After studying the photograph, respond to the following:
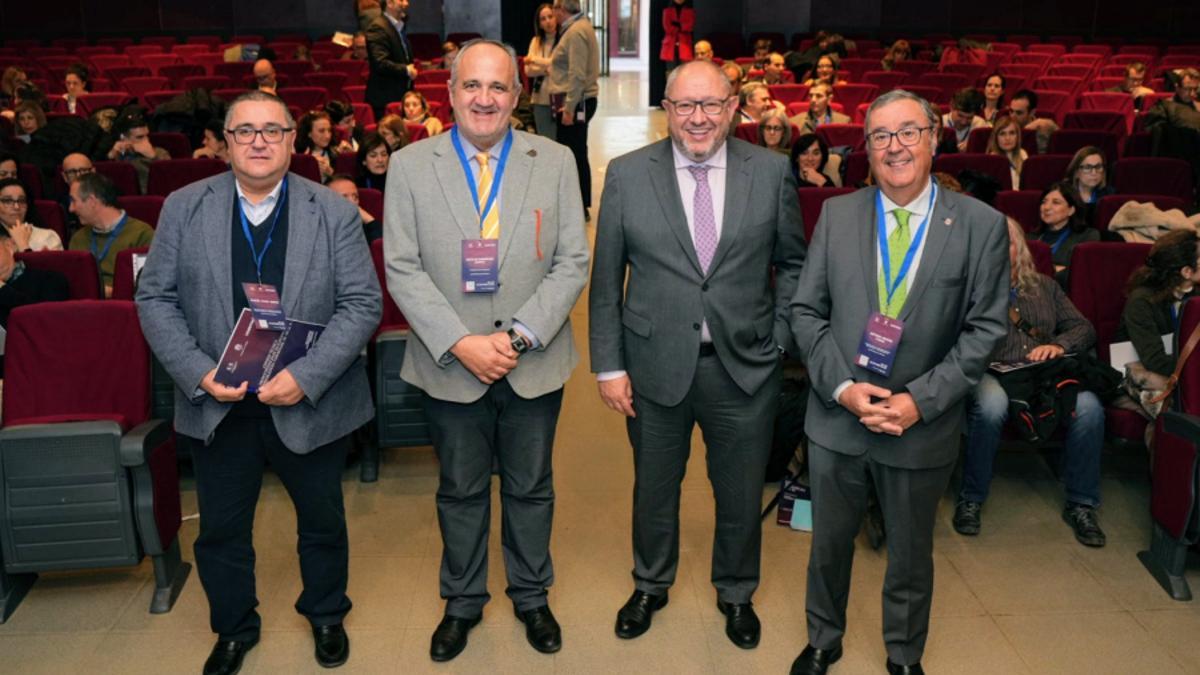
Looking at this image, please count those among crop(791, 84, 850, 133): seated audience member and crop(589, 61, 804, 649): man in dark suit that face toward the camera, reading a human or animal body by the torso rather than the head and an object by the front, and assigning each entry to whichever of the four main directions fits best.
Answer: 2

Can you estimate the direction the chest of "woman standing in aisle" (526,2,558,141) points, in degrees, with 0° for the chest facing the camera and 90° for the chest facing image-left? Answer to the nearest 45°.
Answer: approximately 315°

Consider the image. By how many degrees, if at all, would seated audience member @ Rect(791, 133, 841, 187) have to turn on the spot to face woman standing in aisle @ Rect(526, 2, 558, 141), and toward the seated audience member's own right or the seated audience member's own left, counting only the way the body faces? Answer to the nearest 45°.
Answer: approximately 135° to the seated audience member's own right

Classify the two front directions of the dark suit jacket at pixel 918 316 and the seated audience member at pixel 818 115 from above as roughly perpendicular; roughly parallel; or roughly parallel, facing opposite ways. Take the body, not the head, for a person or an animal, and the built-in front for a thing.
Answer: roughly parallel

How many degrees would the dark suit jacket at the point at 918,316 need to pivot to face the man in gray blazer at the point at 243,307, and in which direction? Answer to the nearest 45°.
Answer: approximately 90° to its right

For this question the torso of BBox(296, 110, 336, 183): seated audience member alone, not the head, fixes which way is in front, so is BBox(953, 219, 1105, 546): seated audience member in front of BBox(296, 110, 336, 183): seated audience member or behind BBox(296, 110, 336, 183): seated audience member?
in front

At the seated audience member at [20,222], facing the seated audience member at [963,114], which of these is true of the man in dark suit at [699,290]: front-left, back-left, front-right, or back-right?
front-right

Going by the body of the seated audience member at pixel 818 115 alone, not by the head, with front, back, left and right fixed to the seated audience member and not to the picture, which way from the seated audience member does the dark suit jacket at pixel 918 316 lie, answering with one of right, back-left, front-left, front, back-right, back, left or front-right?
front

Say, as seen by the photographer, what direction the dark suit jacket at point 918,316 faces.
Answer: facing the viewer

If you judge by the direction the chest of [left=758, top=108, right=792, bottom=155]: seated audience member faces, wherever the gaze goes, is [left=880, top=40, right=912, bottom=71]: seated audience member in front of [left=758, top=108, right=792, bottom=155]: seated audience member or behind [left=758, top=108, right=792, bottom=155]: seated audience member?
behind

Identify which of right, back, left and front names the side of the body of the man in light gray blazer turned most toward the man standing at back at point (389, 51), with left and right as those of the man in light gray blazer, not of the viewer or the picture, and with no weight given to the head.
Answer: back

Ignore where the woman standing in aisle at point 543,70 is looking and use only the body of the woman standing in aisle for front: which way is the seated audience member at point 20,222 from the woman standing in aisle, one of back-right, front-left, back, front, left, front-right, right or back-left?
right

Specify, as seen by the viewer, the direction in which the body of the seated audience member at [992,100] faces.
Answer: toward the camera

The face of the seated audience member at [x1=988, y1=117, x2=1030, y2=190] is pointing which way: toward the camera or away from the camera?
toward the camera

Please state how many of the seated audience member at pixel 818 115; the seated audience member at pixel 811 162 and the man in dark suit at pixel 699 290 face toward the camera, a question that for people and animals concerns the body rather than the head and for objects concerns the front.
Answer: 3

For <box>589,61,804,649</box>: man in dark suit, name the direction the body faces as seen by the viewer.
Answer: toward the camera

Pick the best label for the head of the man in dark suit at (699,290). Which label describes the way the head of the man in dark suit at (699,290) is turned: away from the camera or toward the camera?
toward the camera

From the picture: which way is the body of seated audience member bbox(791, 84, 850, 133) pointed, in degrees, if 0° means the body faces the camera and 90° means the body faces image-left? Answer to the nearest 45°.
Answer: approximately 0°

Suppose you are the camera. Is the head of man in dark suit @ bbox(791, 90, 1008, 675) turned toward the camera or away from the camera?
toward the camera

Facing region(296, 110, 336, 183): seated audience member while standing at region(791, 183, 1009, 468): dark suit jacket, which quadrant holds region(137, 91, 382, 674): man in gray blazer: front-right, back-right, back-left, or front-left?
front-left

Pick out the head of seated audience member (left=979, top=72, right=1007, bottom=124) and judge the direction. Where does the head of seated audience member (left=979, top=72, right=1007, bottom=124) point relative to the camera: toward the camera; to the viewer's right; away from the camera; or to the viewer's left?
toward the camera

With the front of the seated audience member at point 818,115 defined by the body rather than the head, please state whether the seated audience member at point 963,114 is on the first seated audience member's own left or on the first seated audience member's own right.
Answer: on the first seated audience member's own left
